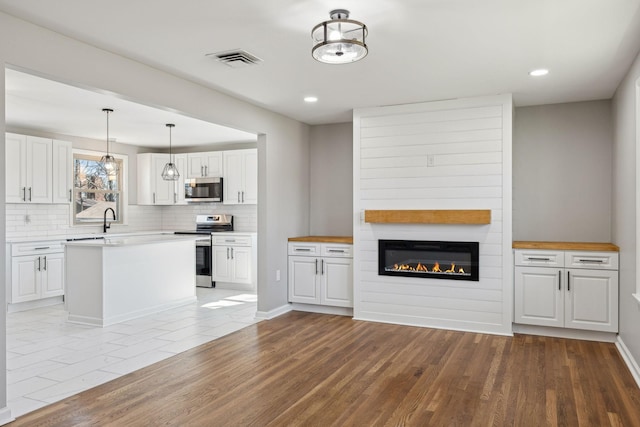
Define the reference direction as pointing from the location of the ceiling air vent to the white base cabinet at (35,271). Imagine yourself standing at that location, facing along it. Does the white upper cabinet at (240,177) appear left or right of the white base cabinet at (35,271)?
right

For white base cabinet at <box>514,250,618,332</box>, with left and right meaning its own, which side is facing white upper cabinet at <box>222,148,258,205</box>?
right

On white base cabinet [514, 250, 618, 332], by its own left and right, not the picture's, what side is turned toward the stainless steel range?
right

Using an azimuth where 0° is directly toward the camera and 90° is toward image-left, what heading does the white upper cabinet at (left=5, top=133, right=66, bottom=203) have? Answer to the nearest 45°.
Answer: approximately 315°

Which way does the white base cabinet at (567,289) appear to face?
toward the camera

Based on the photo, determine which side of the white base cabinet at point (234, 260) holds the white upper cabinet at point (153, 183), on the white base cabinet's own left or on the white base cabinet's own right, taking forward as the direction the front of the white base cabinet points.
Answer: on the white base cabinet's own right

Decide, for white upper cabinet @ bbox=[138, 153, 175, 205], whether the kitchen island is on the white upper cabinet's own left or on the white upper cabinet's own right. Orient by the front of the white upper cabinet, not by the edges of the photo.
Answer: on the white upper cabinet's own right

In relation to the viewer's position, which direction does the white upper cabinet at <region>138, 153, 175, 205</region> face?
facing the viewer and to the right of the viewer
